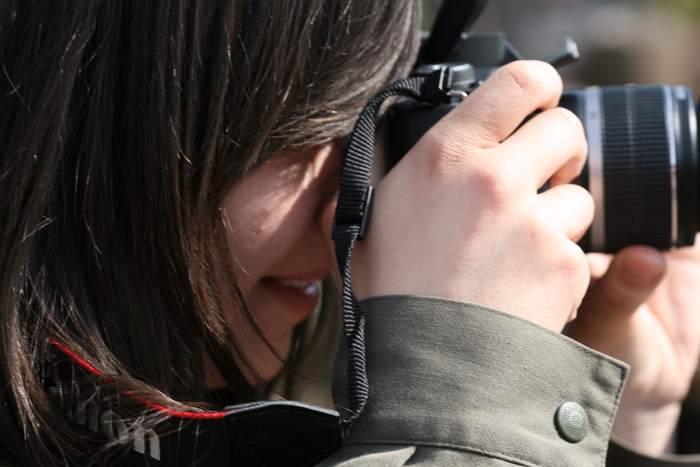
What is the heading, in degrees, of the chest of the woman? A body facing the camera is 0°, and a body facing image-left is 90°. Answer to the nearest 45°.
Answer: approximately 270°

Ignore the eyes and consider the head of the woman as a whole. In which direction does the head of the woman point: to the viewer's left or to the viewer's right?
to the viewer's right

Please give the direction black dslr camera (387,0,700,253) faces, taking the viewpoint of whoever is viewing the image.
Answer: facing to the right of the viewer
